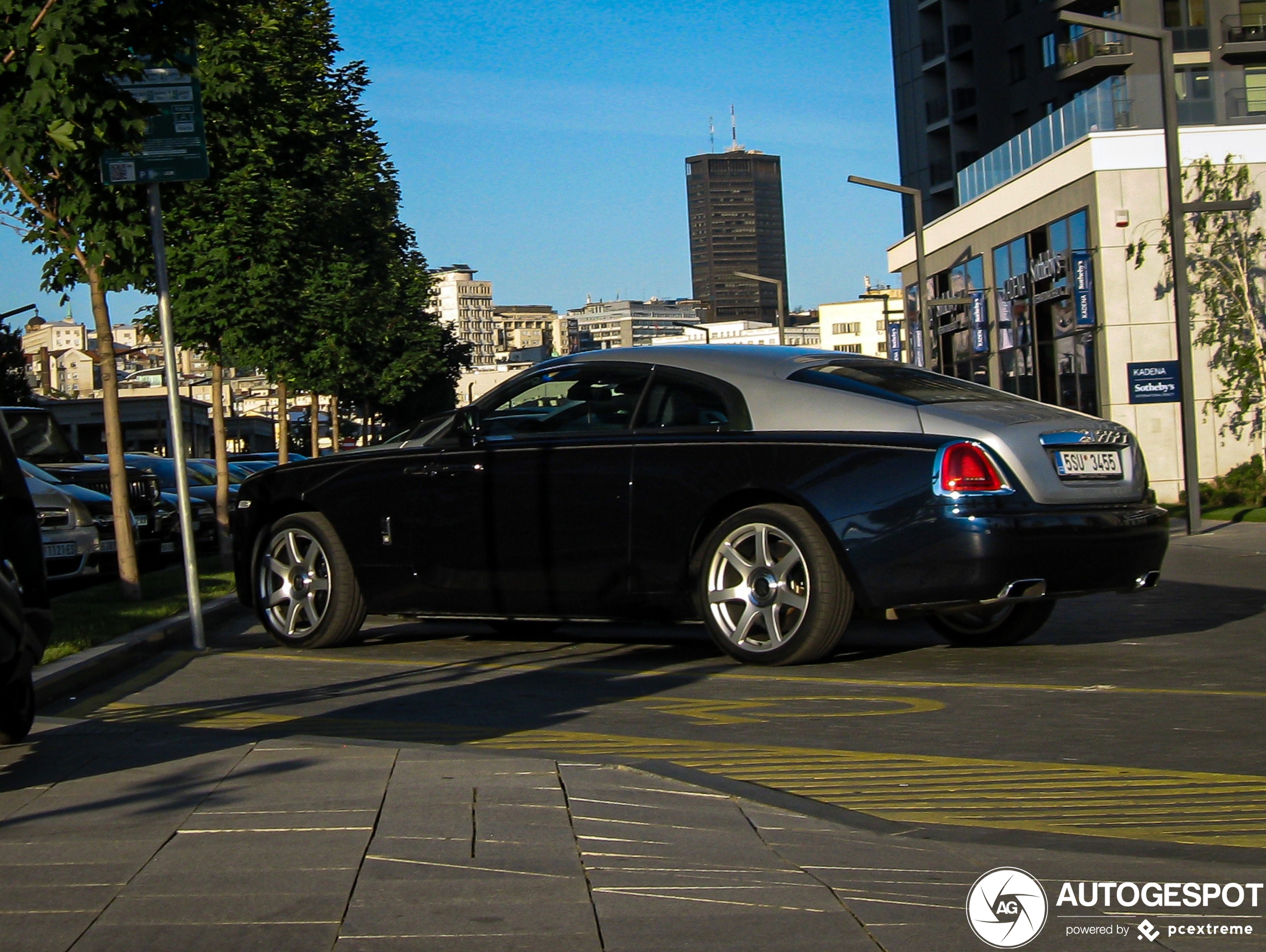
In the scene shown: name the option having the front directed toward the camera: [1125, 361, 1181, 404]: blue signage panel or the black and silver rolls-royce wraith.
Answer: the blue signage panel

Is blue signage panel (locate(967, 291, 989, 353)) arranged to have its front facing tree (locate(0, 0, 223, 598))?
yes

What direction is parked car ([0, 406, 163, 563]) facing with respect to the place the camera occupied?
facing the viewer and to the right of the viewer

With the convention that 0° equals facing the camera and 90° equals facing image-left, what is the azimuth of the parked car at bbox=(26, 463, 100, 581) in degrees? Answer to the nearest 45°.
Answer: approximately 315°

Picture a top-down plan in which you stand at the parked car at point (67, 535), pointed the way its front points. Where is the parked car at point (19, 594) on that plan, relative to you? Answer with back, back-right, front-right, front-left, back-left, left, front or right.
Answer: front-right

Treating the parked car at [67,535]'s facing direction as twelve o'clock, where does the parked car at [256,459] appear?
the parked car at [256,459] is roughly at 8 o'clock from the parked car at [67,535].

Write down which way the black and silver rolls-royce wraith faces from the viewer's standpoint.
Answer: facing away from the viewer and to the left of the viewer

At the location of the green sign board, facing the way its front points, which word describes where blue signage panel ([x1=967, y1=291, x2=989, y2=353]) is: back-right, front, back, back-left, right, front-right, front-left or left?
back-left

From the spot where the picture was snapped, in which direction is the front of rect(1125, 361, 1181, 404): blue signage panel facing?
facing the viewer

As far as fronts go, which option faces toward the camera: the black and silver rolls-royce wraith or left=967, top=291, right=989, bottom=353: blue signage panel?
the blue signage panel

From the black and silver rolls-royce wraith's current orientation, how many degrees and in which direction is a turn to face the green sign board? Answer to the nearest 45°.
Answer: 0° — it already faces it

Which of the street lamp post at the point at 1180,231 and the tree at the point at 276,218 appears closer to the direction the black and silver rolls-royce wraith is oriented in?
the tree

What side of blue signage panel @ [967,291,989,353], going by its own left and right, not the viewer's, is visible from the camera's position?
front
